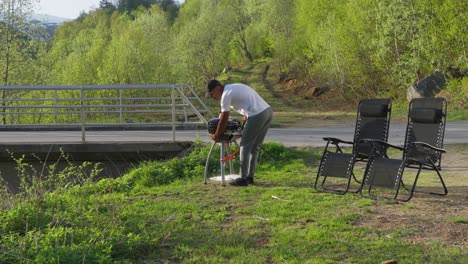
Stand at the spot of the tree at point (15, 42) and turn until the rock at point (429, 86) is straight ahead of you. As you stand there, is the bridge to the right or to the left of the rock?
right

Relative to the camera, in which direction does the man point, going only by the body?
to the viewer's left

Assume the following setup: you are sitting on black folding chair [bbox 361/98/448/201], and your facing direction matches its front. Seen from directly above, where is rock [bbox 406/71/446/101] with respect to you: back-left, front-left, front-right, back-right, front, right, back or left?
back-right

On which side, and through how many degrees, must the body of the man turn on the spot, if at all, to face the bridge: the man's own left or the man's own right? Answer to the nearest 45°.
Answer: approximately 45° to the man's own right

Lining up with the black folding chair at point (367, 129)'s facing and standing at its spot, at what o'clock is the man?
The man is roughly at 1 o'clock from the black folding chair.

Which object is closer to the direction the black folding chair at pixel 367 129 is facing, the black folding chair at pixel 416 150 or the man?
the man

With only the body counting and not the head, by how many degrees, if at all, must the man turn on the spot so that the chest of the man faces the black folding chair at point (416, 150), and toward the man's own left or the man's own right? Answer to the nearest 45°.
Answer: approximately 180°

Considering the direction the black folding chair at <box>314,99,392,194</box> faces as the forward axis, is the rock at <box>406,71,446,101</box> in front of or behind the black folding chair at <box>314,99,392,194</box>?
behind

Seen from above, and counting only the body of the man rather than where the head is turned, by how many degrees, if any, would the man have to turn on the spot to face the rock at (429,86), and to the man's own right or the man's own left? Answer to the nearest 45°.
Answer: approximately 135° to the man's own right

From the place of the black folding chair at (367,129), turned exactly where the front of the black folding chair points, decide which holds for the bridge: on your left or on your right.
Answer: on your right

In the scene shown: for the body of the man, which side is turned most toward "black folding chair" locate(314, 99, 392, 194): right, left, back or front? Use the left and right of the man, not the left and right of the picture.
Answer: back

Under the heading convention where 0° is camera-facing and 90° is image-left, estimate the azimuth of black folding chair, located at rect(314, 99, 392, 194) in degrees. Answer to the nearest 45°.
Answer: approximately 45°
